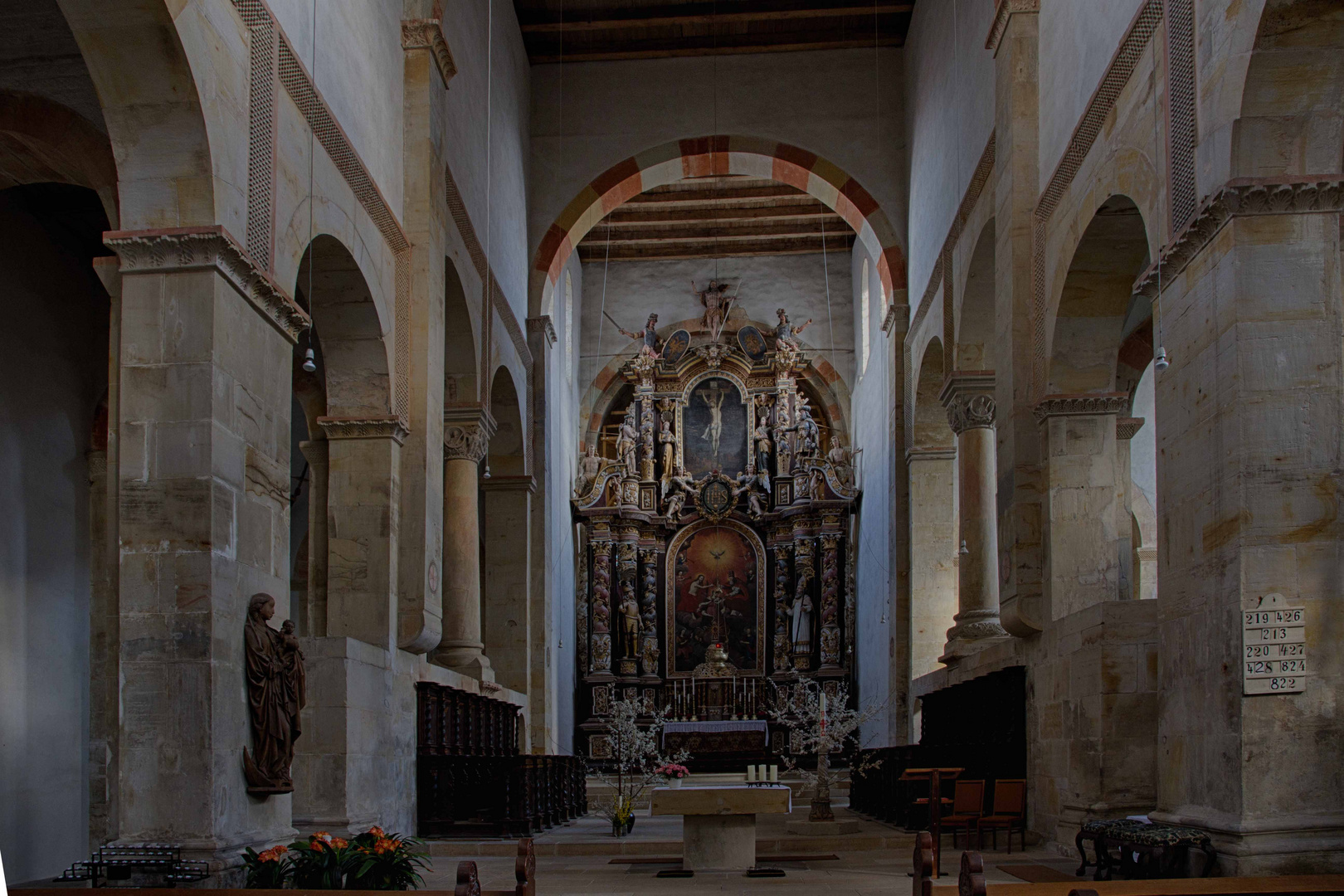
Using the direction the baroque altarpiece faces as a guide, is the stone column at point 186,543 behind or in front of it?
in front

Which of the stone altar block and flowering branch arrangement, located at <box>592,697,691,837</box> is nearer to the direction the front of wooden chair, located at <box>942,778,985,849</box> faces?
the stone altar block

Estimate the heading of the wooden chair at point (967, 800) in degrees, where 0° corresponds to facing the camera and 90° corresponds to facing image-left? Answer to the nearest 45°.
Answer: approximately 45°
